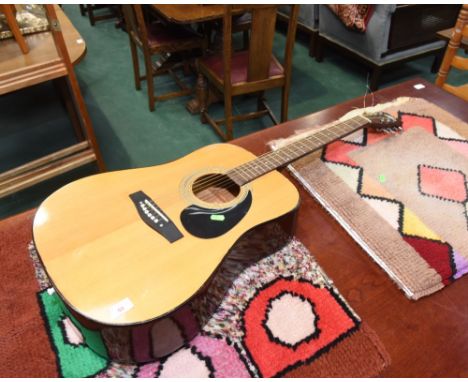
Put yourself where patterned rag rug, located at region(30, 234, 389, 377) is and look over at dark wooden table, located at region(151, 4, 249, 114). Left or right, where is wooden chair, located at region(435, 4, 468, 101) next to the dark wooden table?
right

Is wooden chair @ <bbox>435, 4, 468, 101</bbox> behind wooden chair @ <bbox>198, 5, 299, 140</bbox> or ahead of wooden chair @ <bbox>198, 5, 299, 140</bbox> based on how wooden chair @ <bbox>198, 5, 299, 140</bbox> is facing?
behind
